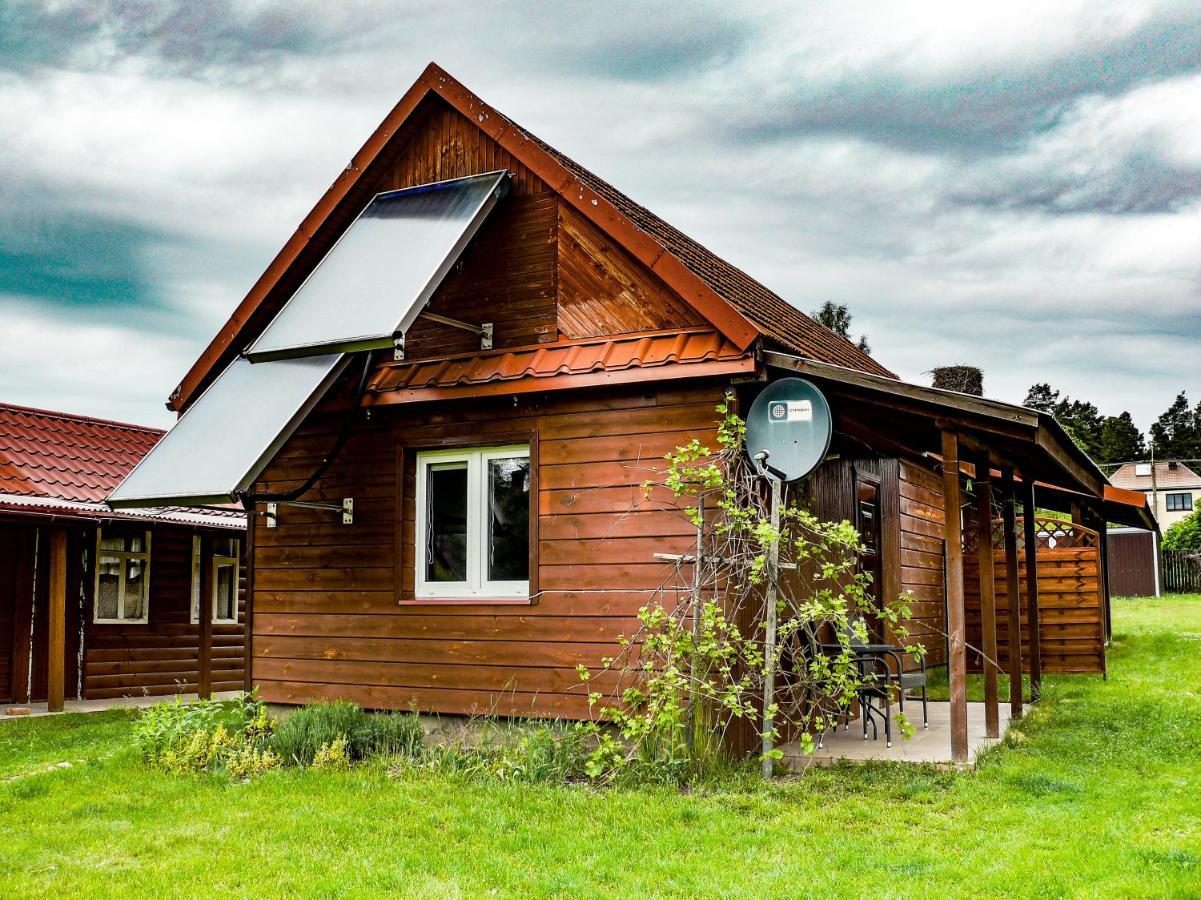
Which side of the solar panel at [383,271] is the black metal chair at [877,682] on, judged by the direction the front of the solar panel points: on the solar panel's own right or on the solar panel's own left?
on the solar panel's own left

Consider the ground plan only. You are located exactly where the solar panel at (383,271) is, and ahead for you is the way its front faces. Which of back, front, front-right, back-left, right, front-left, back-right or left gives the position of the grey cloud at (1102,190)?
back

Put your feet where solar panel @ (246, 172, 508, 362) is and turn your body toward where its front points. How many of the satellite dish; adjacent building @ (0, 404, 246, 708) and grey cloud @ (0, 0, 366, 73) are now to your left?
1

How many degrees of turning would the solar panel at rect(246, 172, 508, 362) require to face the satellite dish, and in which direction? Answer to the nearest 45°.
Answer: approximately 90° to its left

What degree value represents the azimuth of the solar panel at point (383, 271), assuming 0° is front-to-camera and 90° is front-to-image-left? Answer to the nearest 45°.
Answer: approximately 45°

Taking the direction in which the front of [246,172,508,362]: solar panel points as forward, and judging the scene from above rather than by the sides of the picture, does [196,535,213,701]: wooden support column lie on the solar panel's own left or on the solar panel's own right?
on the solar panel's own right

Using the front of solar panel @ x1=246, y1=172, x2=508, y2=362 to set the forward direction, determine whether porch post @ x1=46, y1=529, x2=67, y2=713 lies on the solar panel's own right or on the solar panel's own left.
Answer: on the solar panel's own right

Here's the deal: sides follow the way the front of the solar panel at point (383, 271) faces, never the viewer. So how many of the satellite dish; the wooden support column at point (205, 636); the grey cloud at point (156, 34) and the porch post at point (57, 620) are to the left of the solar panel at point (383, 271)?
1
